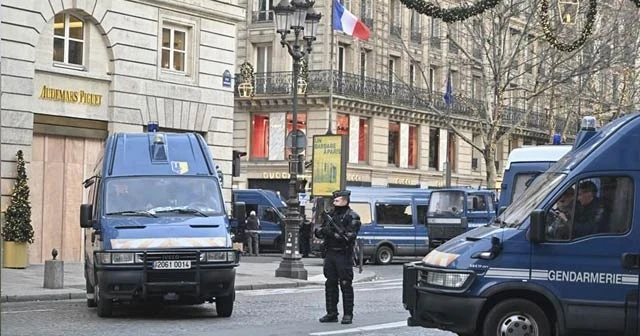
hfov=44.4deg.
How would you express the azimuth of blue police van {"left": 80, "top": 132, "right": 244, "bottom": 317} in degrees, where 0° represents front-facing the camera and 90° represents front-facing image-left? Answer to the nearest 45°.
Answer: approximately 0°

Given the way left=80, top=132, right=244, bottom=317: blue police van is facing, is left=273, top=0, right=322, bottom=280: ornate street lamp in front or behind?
behind

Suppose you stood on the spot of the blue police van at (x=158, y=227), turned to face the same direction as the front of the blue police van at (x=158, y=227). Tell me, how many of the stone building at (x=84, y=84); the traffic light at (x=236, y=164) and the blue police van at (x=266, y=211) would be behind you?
3

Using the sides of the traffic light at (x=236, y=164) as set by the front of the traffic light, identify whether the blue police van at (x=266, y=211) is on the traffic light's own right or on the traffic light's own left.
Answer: on the traffic light's own left

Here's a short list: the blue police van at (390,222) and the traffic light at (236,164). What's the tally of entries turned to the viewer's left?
1

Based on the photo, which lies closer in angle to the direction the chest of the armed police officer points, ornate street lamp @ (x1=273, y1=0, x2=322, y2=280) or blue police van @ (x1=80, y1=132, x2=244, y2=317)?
the blue police van

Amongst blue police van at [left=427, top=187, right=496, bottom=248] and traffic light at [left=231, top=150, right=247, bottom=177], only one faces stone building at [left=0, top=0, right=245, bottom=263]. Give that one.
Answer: the blue police van

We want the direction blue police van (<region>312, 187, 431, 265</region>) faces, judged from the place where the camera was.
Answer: facing to the left of the viewer
